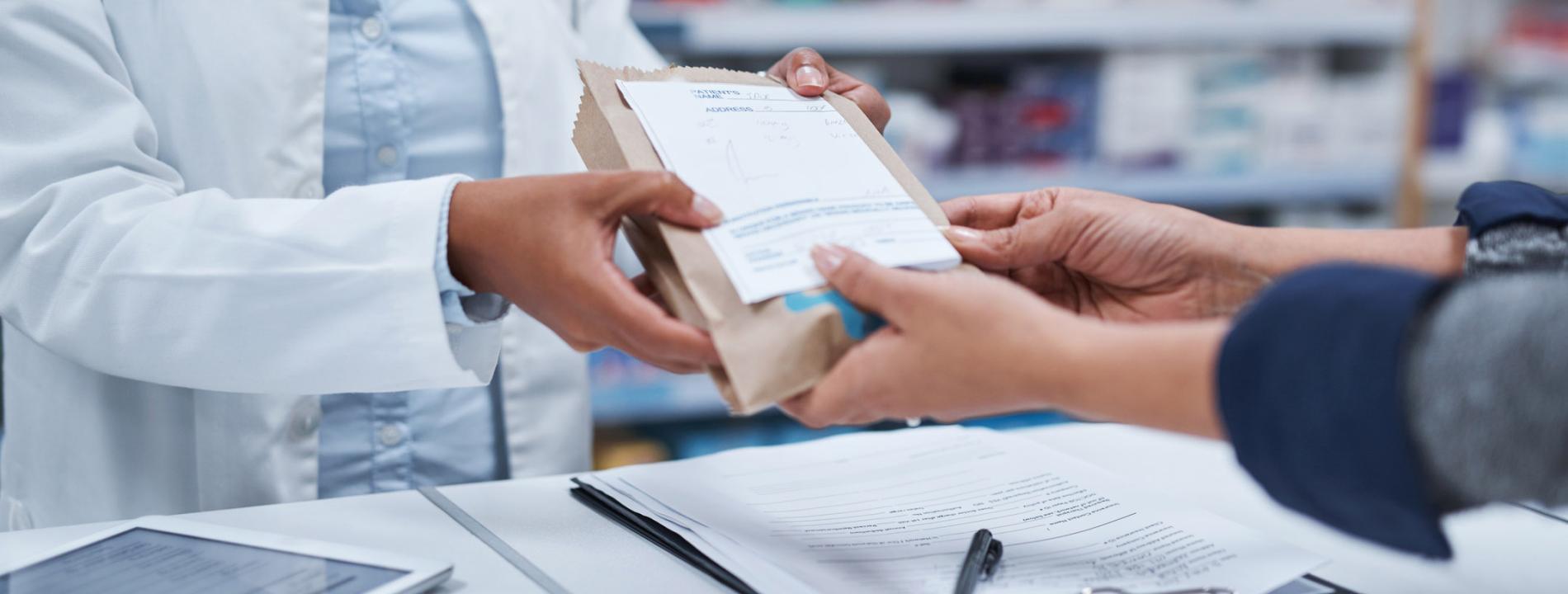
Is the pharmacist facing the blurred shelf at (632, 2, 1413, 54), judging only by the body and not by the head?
no

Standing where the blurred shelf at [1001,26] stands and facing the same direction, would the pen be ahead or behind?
ahead

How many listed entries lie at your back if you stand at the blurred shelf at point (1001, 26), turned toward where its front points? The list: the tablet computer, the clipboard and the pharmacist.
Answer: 0

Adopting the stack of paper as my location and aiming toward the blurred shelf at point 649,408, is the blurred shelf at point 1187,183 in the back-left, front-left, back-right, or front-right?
front-right

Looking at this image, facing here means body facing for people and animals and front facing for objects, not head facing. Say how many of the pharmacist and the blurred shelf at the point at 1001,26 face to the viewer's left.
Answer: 0

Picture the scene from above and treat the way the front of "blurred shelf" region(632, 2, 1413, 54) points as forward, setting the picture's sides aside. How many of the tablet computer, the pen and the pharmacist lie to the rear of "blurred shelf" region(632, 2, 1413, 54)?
0

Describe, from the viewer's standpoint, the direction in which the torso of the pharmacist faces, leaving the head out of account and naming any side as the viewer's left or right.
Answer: facing the viewer and to the right of the viewer

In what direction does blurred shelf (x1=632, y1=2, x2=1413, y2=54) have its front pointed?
toward the camera

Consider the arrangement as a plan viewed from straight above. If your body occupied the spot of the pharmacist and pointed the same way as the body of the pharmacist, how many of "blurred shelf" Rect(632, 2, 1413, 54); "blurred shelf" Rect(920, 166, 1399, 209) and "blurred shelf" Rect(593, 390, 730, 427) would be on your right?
0

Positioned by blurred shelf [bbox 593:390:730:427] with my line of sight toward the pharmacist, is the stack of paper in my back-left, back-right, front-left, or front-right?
front-left
